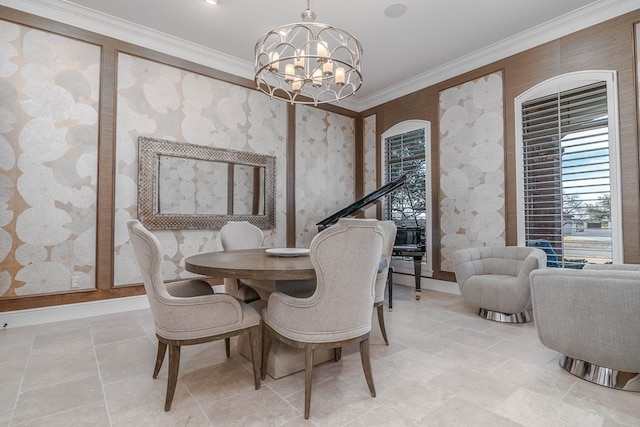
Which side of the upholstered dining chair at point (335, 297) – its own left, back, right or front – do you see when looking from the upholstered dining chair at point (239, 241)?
front

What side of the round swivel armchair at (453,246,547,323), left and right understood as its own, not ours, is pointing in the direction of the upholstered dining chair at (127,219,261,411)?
front

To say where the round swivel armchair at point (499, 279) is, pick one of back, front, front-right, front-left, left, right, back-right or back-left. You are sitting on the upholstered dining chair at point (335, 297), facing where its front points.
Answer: right

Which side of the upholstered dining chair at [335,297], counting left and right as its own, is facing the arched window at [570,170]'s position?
right

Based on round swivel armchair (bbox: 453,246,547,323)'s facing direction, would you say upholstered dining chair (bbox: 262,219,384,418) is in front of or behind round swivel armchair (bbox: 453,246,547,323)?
in front

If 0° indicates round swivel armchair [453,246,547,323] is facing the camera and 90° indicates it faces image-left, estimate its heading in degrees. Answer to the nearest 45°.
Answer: approximately 45°

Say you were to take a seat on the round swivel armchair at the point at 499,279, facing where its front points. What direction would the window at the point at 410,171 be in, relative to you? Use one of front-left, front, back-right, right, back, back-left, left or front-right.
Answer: right

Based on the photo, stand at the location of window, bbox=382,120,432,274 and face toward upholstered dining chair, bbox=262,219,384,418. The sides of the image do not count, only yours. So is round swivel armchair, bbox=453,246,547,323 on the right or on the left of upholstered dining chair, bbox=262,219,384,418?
left

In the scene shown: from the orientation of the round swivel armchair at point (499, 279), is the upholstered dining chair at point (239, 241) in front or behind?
in front

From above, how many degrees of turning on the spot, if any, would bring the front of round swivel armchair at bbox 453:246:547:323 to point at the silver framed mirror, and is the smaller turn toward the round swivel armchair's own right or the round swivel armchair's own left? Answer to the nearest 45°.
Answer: approximately 45° to the round swivel armchair's own right

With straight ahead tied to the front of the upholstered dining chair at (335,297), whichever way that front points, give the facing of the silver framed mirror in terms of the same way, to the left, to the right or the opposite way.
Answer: the opposite way

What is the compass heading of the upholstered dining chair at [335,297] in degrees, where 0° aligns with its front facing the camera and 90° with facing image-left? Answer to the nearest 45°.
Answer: approximately 135°
